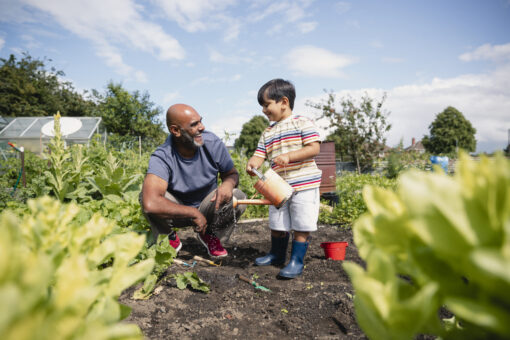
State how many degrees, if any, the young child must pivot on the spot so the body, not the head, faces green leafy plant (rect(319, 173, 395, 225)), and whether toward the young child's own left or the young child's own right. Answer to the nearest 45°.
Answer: approximately 180°

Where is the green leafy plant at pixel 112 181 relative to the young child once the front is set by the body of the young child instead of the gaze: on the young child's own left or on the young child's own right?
on the young child's own right

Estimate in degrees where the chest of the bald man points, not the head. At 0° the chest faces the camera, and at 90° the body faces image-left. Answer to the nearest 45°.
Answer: approximately 315°

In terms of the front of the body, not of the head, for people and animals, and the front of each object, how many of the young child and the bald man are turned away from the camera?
0

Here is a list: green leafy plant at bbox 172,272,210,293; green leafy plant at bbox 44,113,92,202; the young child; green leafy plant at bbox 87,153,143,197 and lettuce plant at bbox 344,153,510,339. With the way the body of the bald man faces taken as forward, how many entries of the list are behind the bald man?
2

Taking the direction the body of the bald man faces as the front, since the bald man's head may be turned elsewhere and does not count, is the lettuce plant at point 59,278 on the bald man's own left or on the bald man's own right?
on the bald man's own right

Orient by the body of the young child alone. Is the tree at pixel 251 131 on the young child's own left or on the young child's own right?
on the young child's own right

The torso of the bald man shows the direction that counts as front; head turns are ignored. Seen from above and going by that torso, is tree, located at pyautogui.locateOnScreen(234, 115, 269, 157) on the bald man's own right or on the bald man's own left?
on the bald man's own left

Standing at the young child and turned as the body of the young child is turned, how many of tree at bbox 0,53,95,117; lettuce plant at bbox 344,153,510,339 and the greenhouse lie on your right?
2

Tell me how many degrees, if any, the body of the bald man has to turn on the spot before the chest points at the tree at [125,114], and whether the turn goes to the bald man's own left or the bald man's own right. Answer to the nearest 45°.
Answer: approximately 135° to the bald man's own left

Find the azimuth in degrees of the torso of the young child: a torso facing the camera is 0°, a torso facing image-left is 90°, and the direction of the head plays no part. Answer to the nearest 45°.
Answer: approximately 45°

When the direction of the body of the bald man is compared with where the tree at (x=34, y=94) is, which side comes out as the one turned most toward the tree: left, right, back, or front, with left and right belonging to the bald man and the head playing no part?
back

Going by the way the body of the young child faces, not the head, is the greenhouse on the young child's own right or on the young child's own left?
on the young child's own right

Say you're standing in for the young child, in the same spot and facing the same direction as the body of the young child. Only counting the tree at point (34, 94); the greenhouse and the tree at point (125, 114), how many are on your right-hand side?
3
